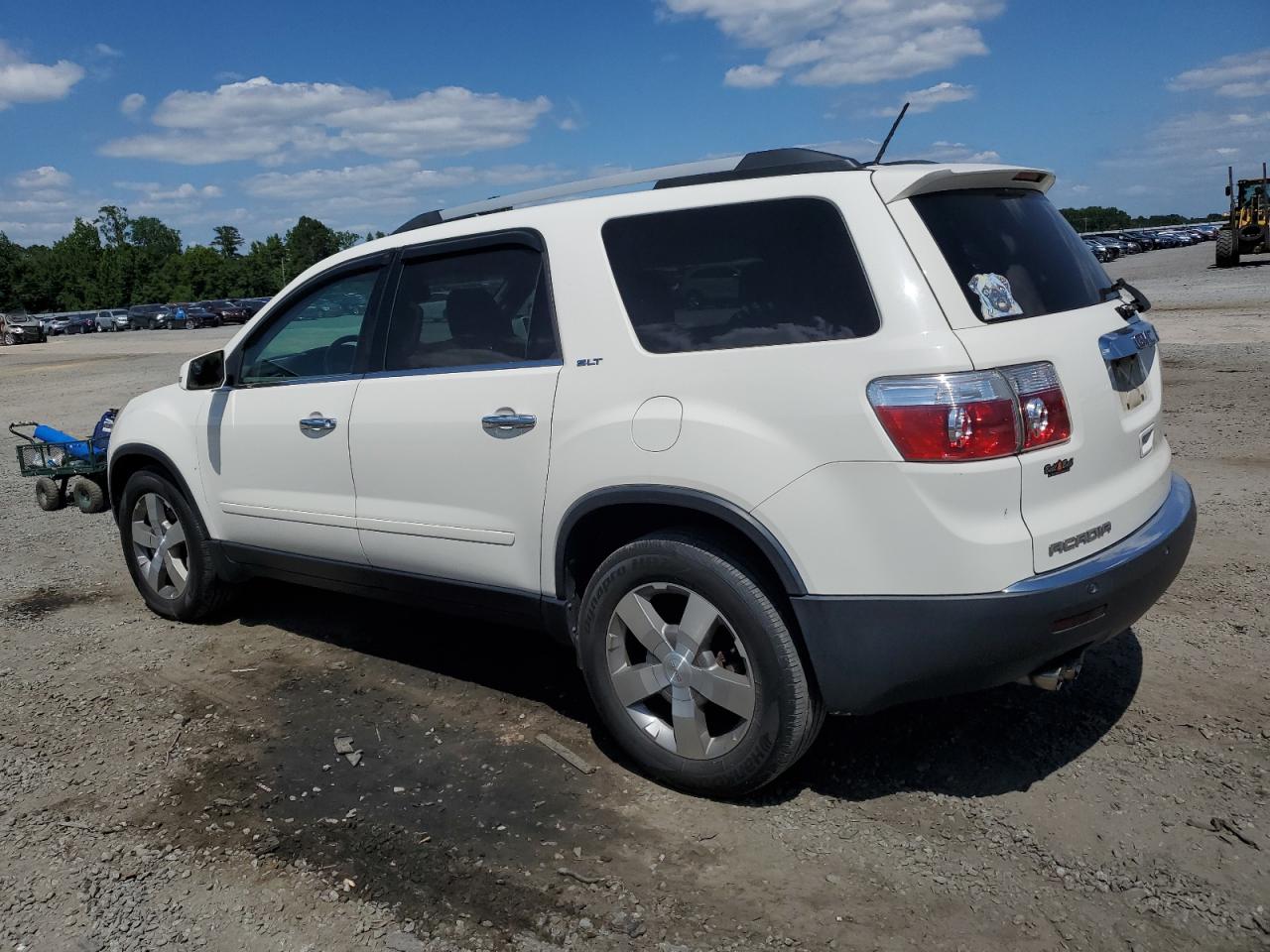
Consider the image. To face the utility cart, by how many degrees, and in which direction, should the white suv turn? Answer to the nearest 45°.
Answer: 0° — it already faces it

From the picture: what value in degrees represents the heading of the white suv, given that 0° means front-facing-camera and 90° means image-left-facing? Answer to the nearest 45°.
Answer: approximately 135°

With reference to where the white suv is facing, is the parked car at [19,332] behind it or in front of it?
in front
